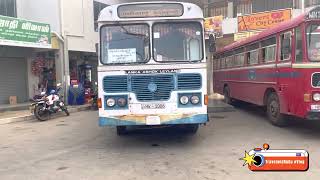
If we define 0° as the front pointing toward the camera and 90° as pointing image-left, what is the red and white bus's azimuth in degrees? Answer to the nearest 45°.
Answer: approximately 315°

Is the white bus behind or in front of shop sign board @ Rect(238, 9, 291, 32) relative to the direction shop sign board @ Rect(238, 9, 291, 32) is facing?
in front

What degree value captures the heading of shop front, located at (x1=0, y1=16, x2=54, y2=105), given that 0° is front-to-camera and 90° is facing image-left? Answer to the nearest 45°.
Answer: approximately 315°

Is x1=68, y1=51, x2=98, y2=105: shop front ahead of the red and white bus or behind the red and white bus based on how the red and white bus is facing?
behind

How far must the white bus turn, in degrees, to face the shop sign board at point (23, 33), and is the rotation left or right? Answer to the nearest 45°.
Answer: approximately 135° to its right

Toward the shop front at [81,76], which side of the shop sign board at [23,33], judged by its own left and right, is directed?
left

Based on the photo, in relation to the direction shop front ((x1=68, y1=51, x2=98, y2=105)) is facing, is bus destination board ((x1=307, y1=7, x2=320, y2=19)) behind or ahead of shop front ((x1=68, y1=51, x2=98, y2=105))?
ahead

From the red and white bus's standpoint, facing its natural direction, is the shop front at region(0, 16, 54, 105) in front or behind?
behind

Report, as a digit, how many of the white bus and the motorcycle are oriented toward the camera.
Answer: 1

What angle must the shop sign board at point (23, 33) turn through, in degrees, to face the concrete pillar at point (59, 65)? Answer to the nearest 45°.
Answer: approximately 90° to its left
